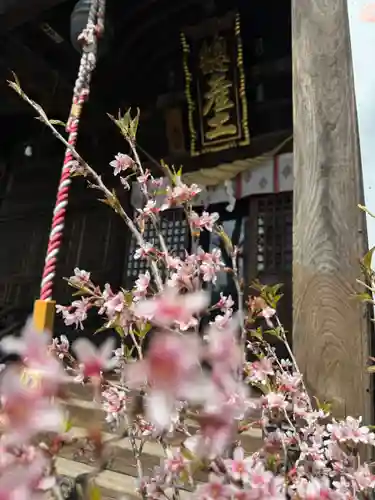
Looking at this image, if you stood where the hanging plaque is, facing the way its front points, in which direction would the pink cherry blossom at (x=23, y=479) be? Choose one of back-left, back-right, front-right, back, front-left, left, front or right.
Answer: front-left

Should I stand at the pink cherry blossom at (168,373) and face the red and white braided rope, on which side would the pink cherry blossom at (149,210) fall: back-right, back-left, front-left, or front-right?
front-right

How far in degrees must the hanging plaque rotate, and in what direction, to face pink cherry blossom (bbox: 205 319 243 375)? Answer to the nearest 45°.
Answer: approximately 45° to its left

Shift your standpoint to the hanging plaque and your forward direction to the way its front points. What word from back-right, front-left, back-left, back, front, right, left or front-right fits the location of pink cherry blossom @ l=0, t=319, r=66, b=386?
front-left

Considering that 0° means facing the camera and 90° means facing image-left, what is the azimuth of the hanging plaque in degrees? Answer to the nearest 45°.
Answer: approximately 45°
